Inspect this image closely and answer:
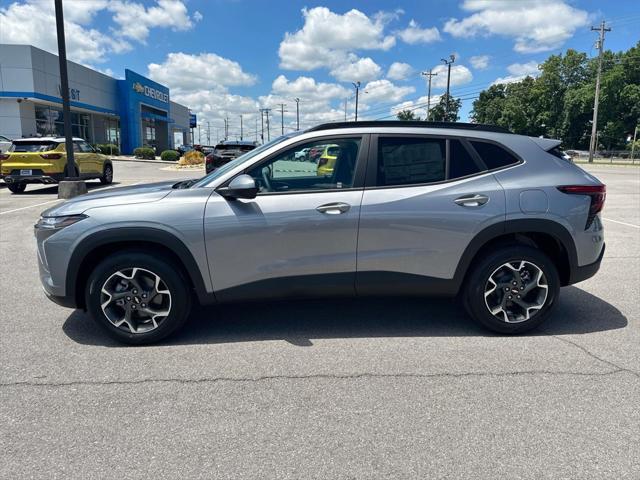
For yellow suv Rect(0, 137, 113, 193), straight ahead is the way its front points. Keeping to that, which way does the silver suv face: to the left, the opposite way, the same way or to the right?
to the left

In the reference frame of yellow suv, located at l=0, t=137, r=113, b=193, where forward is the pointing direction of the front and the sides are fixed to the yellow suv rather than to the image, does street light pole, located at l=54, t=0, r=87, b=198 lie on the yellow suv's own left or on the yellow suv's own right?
on the yellow suv's own right

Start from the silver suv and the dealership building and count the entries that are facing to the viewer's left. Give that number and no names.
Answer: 1

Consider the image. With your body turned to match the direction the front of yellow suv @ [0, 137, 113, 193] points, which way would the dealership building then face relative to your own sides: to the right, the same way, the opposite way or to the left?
to the right

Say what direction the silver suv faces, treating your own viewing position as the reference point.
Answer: facing to the left of the viewer

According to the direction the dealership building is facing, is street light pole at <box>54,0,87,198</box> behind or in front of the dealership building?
in front

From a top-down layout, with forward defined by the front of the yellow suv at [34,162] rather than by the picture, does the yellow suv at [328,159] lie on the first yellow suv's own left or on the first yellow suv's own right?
on the first yellow suv's own right

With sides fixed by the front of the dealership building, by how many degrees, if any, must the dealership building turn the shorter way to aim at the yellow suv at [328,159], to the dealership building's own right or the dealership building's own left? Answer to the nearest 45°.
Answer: approximately 45° to the dealership building's own right

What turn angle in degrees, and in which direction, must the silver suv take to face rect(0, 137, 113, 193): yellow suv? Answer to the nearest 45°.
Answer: approximately 45° to its right

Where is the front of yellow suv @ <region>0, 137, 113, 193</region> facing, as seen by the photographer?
facing away from the viewer and to the right of the viewer

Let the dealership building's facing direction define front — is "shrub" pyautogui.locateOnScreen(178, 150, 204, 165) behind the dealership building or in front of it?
in front
